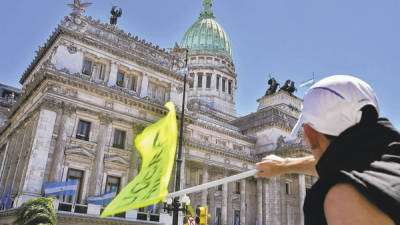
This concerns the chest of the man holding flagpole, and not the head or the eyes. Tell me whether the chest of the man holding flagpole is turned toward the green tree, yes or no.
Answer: yes

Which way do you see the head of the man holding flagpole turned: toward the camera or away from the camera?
away from the camera

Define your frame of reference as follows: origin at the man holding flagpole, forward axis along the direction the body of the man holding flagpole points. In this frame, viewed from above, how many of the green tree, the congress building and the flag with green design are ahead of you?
3

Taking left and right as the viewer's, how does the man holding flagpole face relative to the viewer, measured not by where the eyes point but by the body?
facing away from the viewer and to the left of the viewer
